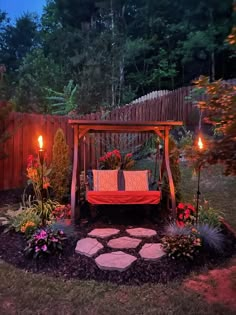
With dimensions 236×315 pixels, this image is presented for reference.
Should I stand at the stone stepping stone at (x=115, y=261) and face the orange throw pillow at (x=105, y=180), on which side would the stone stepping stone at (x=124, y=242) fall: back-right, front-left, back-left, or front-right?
front-right

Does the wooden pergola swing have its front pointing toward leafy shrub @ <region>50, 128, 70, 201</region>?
no

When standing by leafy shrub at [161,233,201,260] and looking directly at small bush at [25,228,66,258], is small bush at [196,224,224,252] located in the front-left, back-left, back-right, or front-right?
back-right

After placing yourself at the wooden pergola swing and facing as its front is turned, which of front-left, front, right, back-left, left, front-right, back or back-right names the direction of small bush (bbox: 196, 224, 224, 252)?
front-left

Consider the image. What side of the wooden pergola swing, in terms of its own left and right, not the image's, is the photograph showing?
front

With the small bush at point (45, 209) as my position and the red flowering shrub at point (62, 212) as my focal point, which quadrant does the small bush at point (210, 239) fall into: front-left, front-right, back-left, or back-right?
front-right

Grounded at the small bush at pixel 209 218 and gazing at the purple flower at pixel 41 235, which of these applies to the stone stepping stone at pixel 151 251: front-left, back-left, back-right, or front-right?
front-left

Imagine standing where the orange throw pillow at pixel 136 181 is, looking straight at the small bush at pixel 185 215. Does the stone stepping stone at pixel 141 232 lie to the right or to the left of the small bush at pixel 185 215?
right

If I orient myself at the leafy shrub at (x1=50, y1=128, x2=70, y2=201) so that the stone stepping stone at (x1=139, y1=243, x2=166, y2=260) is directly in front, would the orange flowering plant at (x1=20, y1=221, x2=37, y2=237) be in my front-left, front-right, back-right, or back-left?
front-right
